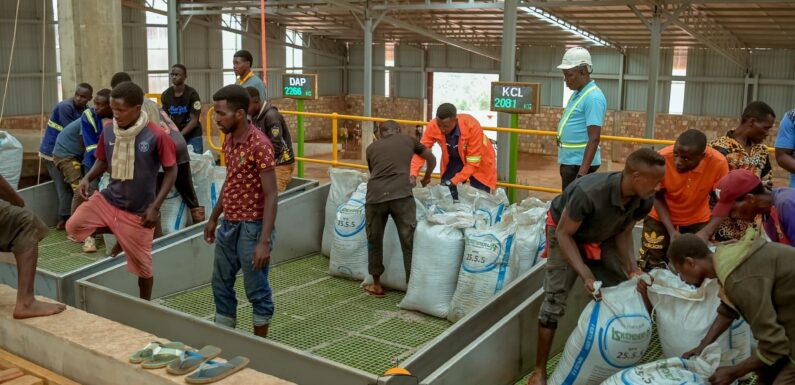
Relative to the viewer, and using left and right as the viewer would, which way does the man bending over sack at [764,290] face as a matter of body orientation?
facing to the left of the viewer

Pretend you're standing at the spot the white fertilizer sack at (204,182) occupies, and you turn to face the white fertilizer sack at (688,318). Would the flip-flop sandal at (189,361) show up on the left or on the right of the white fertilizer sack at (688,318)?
right

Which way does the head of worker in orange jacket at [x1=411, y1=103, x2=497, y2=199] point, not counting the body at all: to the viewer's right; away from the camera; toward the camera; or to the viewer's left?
toward the camera

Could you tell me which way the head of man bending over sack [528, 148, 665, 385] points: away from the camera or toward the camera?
toward the camera

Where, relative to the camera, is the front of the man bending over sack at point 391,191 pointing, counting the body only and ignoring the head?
away from the camera

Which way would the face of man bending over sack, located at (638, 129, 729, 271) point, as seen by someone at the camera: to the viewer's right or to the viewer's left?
to the viewer's left

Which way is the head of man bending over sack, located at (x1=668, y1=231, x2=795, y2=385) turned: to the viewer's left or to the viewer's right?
to the viewer's left

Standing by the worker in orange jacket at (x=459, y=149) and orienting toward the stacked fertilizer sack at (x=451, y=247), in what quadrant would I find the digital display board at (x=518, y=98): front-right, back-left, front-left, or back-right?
back-left

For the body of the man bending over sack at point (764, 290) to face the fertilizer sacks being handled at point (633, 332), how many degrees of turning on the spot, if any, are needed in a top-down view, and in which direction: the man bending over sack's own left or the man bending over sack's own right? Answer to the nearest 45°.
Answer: approximately 45° to the man bending over sack's own right

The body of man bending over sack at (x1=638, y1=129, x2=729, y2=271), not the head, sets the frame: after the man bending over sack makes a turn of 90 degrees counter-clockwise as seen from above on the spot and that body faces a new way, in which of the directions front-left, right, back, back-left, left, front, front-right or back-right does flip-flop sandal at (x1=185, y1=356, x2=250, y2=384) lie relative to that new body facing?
right

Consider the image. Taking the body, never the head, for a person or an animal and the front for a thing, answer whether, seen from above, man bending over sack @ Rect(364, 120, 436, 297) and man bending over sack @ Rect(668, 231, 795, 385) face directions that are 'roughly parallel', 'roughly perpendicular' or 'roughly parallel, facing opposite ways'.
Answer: roughly perpendicular

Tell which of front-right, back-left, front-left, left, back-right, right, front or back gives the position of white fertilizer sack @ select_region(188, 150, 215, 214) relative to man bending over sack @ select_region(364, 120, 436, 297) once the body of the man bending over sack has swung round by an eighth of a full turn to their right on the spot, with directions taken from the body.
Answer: left

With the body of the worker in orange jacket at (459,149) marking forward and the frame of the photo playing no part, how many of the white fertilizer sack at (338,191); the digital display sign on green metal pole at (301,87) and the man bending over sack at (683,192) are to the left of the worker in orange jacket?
1

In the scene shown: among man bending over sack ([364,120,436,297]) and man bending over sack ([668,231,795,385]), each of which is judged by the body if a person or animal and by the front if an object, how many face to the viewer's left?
1

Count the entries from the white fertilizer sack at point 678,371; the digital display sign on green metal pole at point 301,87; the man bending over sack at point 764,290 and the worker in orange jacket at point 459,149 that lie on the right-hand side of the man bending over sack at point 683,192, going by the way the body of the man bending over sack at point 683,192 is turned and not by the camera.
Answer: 2
